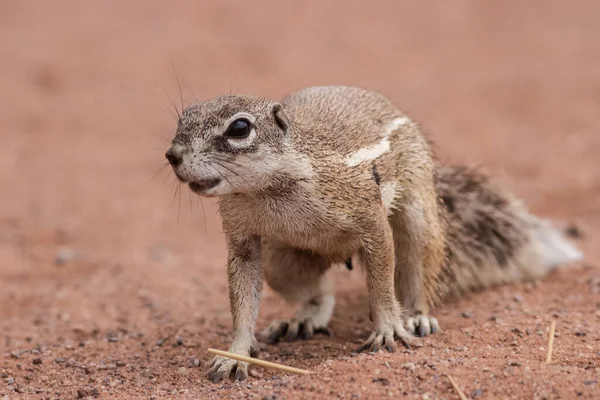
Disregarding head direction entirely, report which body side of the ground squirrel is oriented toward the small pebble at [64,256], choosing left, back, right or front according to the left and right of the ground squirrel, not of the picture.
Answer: right

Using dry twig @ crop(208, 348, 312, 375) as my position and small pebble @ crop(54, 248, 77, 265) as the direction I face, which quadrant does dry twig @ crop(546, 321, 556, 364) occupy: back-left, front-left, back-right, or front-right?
back-right

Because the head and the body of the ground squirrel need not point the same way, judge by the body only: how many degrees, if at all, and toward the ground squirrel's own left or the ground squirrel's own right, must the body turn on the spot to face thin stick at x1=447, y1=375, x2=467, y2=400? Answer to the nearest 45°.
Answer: approximately 90° to the ground squirrel's own left

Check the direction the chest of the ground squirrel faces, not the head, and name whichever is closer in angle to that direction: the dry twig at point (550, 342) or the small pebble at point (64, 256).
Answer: the small pebble

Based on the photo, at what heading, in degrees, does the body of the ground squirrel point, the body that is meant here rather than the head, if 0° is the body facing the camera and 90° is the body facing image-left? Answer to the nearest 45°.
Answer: approximately 45°

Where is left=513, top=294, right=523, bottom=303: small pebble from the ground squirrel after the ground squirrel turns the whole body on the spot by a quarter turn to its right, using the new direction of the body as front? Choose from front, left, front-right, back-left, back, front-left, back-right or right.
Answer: right

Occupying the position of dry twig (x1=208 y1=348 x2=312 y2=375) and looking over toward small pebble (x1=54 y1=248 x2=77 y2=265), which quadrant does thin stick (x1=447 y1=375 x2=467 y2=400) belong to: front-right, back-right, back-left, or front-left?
back-right

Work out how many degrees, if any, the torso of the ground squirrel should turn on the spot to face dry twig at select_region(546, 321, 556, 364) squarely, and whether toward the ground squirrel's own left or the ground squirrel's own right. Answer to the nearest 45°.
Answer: approximately 135° to the ground squirrel's own left
